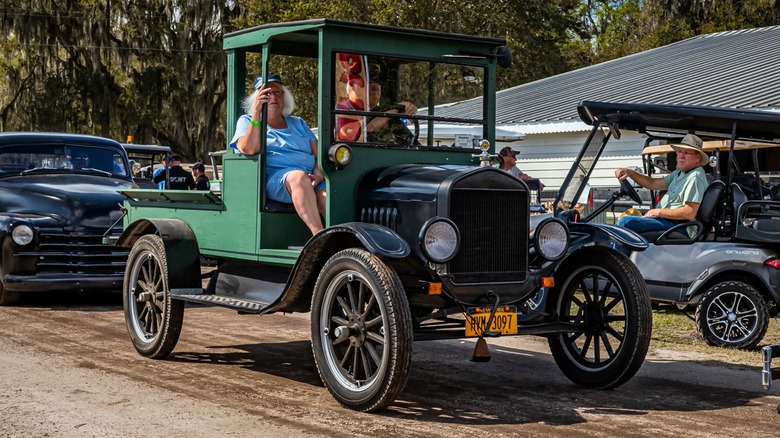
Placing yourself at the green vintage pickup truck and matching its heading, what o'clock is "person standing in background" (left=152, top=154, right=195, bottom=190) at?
The person standing in background is roughly at 7 o'clock from the green vintage pickup truck.

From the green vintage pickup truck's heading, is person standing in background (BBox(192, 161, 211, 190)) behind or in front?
behind

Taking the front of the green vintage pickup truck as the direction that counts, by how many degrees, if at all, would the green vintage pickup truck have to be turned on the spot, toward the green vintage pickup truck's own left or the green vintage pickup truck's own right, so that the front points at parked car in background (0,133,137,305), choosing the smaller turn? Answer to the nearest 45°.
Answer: approximately 180°

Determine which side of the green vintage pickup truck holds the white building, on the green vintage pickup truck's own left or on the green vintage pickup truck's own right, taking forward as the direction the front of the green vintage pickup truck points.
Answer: on the green vintage pickup truck's own left

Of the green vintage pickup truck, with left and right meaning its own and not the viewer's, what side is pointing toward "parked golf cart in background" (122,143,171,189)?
back

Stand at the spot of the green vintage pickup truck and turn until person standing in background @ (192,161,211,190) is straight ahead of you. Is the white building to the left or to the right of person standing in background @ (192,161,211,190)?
right
